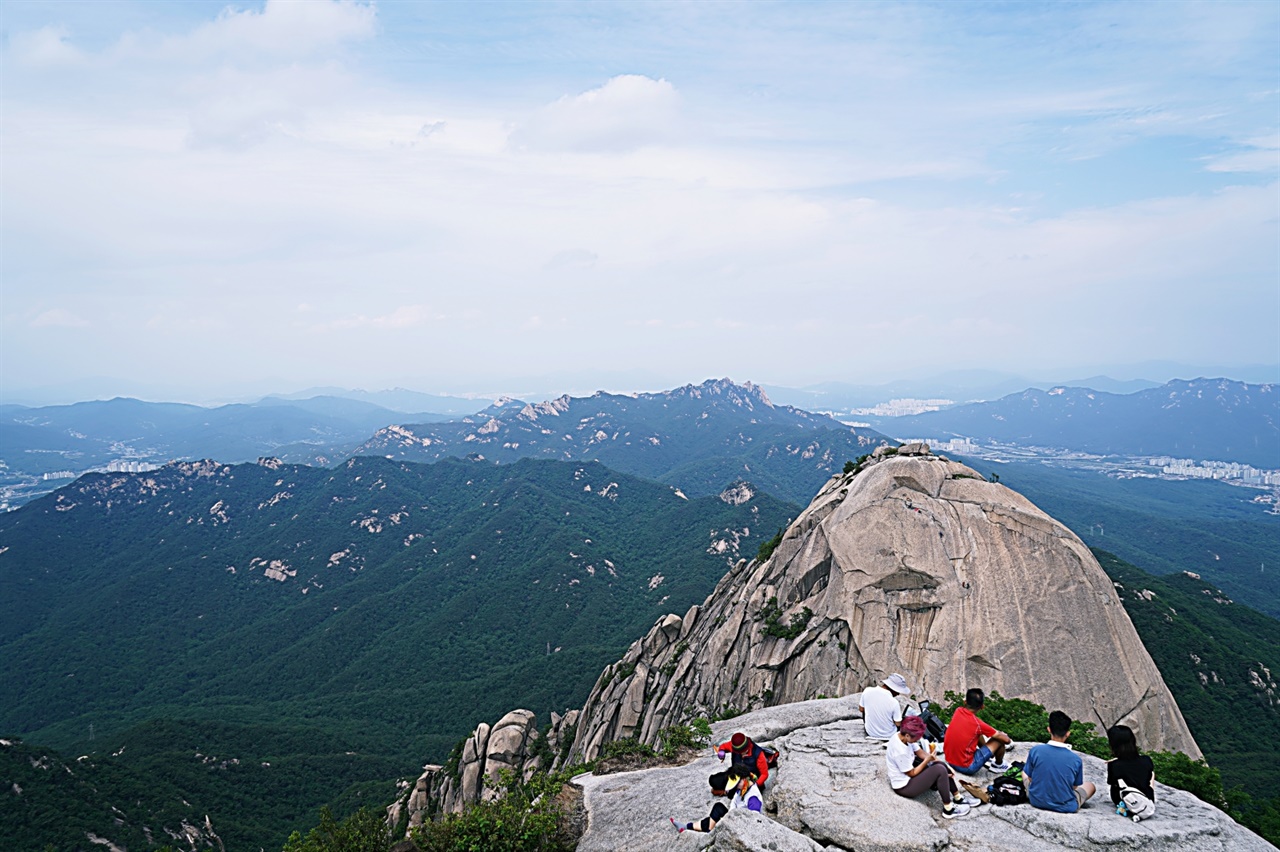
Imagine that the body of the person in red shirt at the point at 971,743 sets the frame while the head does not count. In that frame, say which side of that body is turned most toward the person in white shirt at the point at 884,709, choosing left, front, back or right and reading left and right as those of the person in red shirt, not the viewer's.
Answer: left

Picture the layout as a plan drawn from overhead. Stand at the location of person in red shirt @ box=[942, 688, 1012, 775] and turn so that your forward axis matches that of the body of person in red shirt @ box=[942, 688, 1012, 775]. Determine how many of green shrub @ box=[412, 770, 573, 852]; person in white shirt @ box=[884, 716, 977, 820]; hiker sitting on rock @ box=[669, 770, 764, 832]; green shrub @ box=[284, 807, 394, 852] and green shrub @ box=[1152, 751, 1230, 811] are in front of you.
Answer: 1

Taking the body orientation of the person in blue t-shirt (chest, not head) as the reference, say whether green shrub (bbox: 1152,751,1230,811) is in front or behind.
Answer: in front

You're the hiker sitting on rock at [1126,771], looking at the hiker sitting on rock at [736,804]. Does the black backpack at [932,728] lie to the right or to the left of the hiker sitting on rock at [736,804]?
right

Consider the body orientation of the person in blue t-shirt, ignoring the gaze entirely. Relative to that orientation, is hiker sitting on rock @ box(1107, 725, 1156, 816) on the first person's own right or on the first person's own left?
on the first person's own right

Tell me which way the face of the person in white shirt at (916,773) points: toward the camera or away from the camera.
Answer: toward the camera

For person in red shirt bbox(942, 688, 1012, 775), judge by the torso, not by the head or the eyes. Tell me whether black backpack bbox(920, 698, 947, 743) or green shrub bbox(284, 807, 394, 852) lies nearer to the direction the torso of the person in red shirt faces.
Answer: the black backpack

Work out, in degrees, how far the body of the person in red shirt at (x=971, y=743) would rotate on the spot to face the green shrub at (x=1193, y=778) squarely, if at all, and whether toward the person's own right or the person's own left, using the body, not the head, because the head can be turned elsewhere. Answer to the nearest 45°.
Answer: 0° — they already face it

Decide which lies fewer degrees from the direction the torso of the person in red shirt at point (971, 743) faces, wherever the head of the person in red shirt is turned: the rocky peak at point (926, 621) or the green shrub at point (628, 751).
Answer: the rocky peak

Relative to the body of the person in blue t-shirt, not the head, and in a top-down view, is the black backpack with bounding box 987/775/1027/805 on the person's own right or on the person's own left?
on the person's own left

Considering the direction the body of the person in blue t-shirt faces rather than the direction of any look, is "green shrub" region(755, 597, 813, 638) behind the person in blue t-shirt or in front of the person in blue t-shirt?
in front

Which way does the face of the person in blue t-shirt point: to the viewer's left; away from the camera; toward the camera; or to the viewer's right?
away from the camera

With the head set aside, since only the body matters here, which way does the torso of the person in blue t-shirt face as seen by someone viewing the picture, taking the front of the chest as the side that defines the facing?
away from the camera

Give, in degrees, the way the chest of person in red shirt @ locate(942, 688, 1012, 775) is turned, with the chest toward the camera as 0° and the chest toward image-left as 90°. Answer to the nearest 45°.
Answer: approximately 225°
